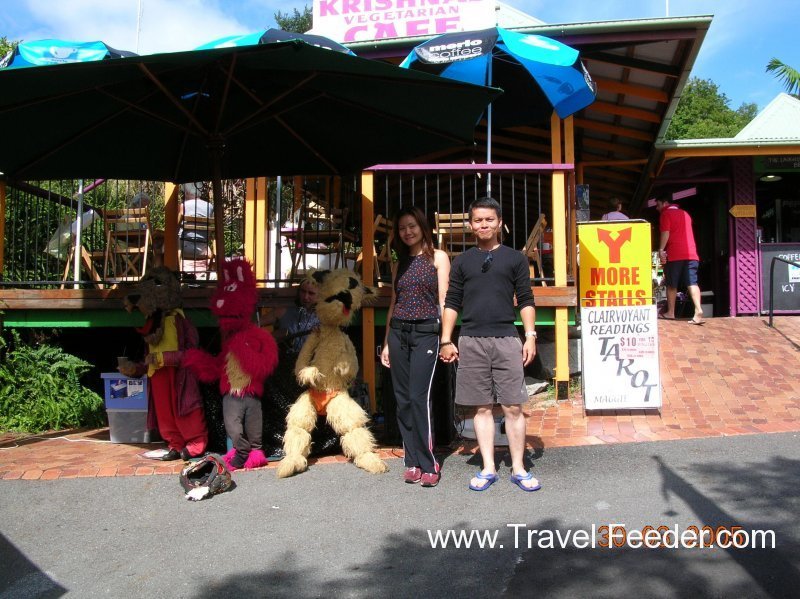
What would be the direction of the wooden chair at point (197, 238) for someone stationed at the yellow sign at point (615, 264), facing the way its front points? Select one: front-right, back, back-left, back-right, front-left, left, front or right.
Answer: right

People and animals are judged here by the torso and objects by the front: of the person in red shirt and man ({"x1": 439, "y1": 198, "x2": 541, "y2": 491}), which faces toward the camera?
the man

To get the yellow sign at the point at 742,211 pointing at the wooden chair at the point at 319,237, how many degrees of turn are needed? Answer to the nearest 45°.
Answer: approximately 45° to its right

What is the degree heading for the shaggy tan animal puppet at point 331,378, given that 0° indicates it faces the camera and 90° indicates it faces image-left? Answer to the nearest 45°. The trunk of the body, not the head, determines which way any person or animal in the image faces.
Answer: approximately 0°

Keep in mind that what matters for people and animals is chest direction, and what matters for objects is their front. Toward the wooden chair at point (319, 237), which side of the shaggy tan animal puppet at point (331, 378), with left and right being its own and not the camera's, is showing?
back

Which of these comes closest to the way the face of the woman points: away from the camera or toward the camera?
toward the camera

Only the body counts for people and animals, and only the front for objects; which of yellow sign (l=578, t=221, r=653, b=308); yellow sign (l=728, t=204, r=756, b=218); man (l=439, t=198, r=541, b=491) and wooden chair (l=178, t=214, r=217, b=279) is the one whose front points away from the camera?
the wooden chair

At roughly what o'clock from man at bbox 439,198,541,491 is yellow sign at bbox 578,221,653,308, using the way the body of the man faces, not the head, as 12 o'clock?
The yellow sign is roughly at 7 o'clock from the man.

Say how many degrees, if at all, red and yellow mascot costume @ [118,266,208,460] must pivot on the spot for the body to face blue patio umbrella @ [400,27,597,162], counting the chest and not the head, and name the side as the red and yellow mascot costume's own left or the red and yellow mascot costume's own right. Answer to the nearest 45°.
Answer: approximately 135° to the red and yellow mascot costume's own left

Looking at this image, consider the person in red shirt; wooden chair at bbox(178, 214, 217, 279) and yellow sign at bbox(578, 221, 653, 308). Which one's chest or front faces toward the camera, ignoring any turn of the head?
the yellow sign

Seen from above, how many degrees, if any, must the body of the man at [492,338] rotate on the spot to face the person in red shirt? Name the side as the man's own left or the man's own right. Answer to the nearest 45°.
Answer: approximately 135° to the man's own left

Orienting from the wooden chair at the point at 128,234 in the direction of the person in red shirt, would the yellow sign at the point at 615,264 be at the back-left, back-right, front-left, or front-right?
front-right

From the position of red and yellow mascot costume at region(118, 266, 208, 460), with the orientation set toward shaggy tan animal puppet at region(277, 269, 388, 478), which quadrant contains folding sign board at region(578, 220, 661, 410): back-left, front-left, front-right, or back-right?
front-left

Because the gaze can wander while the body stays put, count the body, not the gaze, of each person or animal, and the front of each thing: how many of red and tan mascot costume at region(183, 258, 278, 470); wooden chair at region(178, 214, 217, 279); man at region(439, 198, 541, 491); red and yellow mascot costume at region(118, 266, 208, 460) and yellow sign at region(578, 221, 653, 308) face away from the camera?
1

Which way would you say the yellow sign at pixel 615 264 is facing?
toward the camera
